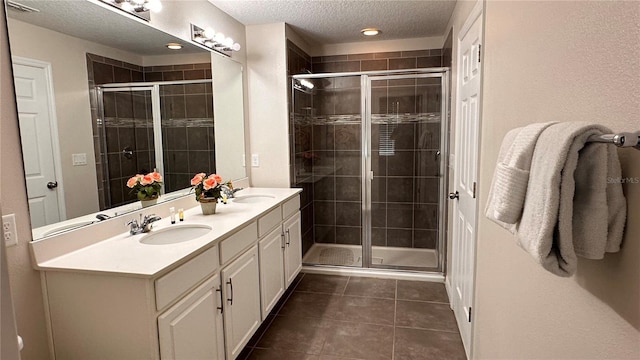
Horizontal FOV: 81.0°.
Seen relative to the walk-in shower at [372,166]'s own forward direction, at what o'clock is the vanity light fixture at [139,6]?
The vanity light fixture is roughly at 1 o'clock from the walk-in shower.

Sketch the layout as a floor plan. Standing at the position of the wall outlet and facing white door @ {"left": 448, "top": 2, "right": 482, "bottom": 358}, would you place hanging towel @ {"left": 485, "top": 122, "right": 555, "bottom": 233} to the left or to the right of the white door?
right

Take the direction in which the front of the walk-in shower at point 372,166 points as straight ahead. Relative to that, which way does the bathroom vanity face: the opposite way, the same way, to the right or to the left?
to the left
